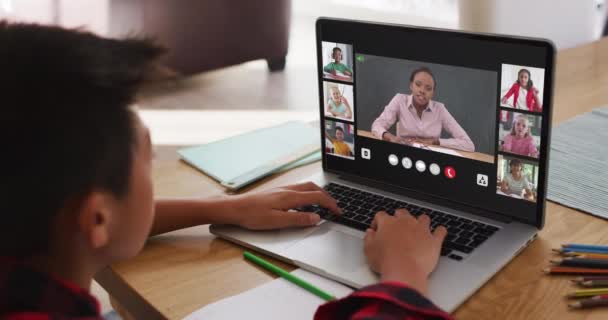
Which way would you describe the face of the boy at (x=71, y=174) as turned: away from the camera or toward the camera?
away from the camera

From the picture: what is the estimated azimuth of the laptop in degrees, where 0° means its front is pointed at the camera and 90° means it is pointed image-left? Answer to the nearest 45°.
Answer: approximately 45°

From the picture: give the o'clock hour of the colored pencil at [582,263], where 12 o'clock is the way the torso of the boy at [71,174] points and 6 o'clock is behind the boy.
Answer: The colored pencil is roughly at 1 o'clock from the boy.

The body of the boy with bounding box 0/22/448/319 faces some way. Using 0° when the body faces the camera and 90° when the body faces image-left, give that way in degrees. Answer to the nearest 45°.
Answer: approximately 225°

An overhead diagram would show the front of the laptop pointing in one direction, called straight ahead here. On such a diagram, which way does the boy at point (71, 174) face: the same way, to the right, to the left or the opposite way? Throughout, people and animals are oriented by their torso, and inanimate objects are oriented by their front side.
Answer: the opposite way
